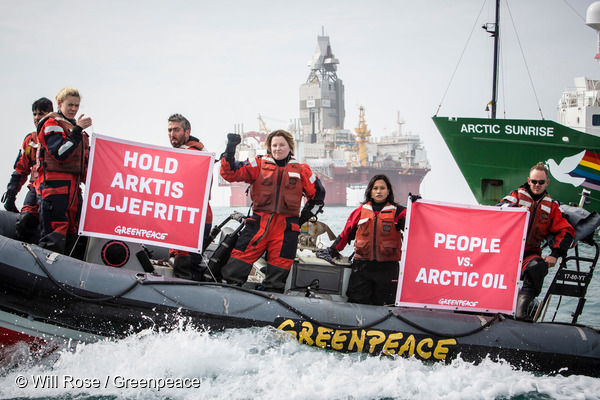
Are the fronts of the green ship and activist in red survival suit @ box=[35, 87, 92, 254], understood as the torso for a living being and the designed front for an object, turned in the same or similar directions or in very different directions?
very different directions

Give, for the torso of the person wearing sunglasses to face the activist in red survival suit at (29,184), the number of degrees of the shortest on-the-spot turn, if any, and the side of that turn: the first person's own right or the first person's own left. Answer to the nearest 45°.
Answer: approximately 90° to the first person's own right

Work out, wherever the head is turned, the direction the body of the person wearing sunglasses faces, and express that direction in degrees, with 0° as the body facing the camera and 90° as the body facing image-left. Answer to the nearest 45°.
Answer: approximately 0°

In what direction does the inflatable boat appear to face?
to the viewer's left

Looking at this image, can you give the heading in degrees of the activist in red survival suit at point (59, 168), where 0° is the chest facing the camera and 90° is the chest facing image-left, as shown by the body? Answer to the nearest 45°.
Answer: approximately 315°

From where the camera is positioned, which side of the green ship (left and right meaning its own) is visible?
left
